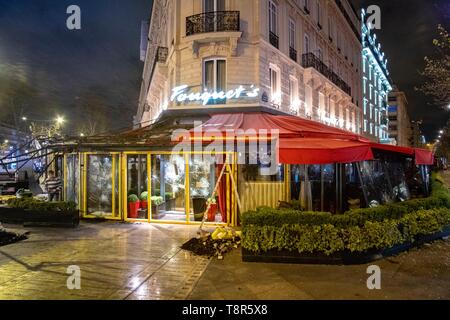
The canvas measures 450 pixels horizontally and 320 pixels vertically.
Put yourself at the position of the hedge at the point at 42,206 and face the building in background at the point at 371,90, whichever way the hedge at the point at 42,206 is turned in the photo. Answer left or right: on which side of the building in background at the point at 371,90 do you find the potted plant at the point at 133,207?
right

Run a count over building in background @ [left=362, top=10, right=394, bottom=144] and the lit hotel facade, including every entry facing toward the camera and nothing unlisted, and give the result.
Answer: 1

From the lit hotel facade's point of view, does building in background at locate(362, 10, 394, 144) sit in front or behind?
behind

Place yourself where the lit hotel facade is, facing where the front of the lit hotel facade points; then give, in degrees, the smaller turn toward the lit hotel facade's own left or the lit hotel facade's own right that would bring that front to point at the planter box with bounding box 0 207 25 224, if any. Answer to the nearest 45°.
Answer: approximately 45° to the lit hotel facade's own right

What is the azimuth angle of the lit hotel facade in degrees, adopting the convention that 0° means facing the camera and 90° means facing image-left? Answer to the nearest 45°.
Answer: approximately 0°
